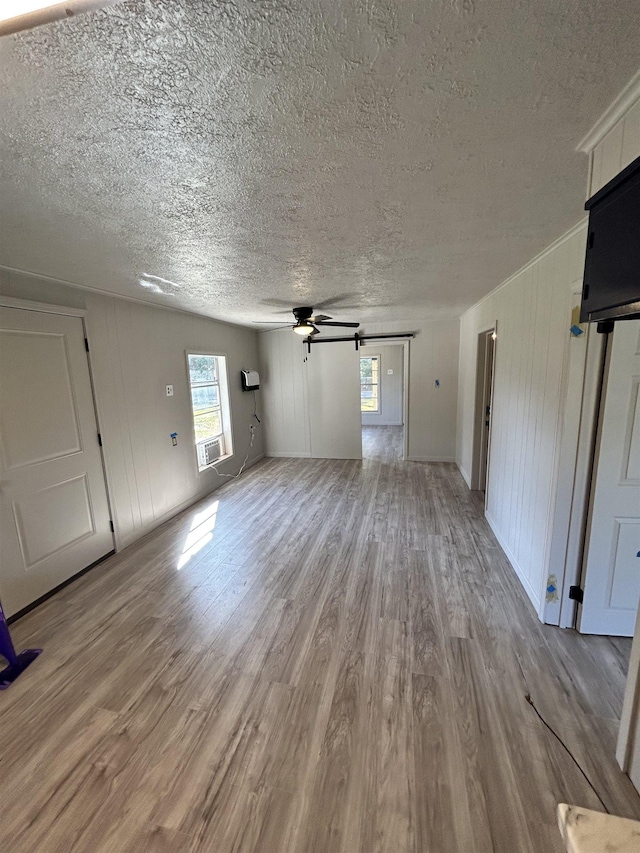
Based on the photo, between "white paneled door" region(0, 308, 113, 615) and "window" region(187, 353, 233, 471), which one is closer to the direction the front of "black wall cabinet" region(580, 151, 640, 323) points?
the white paneled door

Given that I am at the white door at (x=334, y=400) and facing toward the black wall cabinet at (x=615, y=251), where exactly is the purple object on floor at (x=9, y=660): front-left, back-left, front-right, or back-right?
front-right

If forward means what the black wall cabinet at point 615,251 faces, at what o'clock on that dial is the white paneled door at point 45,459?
The white paneled door is roughly at 1 o'clock from the black wall cabinet.

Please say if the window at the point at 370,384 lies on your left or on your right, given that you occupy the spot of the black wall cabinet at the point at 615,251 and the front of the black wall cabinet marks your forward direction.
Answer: on your right

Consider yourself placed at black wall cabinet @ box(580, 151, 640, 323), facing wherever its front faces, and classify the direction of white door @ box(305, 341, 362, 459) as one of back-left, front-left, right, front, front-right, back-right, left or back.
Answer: right

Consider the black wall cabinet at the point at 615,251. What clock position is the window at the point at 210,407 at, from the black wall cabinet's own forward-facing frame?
The window is roughly at 2 o'clock from the black wall cabinet.

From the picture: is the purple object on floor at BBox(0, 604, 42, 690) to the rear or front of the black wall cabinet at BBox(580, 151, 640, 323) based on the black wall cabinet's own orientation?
to the front

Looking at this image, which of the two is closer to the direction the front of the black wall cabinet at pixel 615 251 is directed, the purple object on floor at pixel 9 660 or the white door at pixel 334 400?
the purple object on floor

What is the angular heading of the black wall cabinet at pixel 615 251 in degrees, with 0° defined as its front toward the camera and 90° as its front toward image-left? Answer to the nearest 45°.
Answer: approximately 45°

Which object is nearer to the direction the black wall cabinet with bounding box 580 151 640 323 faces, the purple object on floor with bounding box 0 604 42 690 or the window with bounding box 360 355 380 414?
the purple object on floor

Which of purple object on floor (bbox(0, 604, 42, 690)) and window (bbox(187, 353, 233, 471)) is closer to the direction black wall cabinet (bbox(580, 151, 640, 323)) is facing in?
the purple object on floor
